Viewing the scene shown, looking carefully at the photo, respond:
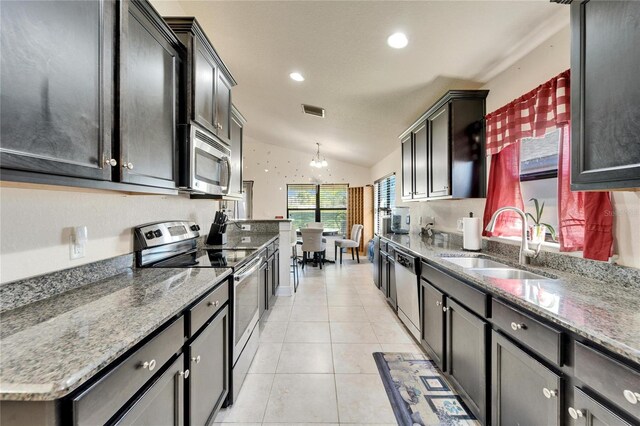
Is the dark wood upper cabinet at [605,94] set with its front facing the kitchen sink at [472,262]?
no

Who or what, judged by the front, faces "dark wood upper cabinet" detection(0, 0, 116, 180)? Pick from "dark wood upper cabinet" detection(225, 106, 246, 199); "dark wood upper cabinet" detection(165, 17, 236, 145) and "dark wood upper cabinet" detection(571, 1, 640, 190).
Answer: "dark wood upper cabinet" detection(571, 1, 640, 190)

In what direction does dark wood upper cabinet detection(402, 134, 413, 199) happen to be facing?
to the viewer's left

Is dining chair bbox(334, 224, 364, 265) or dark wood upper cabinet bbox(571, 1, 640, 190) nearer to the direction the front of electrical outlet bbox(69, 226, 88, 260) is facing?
the dark wood upper cabinet

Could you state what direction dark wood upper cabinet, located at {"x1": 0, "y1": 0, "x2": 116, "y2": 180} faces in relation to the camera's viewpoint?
facing the viewer and to the right of the viewer

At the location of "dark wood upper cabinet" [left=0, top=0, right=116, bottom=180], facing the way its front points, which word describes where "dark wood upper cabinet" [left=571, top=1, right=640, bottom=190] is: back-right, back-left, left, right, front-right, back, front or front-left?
front

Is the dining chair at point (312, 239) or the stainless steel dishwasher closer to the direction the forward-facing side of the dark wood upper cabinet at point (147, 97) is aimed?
the stainless steel dishwasher

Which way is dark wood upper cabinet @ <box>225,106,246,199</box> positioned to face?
to the viewer's right

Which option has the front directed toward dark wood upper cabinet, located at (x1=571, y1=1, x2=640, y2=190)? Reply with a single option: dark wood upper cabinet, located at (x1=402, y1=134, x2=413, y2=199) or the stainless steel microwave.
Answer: the stainless steel microwave

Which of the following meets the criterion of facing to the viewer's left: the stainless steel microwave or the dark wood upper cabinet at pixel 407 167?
the dark wood upper cabinet

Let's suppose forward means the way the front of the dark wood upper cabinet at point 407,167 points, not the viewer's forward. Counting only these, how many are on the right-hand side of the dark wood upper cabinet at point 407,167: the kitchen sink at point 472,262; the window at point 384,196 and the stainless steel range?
1

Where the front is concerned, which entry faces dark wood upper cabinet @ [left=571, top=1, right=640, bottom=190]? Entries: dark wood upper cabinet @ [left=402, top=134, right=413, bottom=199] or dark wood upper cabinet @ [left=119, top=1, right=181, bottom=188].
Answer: dark wood upper cabinet @ [left=119, top=1, right=181, bottom=188]

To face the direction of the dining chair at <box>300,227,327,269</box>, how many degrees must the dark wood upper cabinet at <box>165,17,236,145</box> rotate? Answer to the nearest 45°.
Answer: approximately 45° to its left

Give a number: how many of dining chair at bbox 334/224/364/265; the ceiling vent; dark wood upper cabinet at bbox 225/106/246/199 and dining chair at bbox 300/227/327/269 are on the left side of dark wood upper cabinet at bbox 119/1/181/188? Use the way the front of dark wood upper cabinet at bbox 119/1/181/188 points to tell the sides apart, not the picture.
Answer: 4

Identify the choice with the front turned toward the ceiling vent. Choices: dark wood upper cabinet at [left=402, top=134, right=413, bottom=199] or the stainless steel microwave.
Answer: the dark wood upper cabinet

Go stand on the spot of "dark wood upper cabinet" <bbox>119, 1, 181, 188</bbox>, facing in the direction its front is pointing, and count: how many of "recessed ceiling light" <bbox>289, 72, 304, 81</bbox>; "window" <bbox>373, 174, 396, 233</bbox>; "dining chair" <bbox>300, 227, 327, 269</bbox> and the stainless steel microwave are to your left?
4

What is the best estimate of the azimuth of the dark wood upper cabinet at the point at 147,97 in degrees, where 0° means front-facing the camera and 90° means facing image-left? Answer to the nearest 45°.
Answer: approximately 315°

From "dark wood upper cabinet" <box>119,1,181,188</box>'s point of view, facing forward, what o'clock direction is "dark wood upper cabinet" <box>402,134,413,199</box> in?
"dark wood upper cabinet" <box>402,134,413,199</box> is roughly at 10 o'clock from "dark wood upper cabinet" <box>119,1,181,188</box>.

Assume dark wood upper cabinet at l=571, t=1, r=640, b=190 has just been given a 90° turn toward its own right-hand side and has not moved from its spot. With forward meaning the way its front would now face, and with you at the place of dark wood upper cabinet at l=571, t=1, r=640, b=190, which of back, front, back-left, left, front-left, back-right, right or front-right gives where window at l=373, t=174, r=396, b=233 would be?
front

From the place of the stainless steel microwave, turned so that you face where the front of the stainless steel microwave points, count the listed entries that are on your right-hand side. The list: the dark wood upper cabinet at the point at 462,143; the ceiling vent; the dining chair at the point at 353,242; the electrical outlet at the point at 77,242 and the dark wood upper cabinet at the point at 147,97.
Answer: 2

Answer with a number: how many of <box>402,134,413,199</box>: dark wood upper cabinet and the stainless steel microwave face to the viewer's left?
1
